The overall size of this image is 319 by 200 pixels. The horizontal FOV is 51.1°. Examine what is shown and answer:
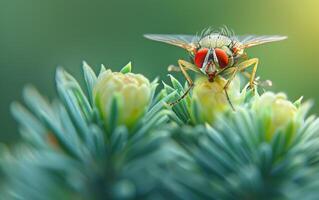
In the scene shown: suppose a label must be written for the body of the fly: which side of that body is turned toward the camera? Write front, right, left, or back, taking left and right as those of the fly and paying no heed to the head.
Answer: front
